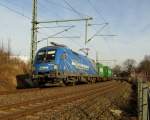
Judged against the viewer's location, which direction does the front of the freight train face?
facing the viewer and to the left of the viewer
